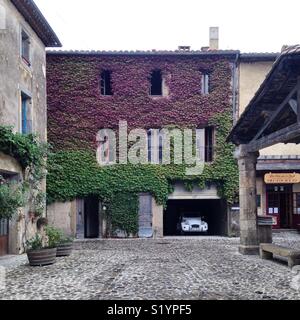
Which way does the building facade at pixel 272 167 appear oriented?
toward the camera

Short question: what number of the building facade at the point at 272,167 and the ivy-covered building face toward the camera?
2

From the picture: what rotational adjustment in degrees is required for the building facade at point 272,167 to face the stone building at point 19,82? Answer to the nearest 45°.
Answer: approximately 45° to its right

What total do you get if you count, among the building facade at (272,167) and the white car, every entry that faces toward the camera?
2

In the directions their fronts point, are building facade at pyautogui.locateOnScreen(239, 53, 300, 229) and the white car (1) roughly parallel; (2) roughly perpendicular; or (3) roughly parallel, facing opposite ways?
roughly parallel

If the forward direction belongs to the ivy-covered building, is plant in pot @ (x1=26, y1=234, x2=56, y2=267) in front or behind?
in front

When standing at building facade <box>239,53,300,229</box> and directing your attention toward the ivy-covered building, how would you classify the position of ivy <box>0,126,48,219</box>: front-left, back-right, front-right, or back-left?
front-left

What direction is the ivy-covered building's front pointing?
toward the camera

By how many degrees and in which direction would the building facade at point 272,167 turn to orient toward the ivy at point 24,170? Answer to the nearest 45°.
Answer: approximately 45° to its right

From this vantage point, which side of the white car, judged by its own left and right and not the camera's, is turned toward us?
front

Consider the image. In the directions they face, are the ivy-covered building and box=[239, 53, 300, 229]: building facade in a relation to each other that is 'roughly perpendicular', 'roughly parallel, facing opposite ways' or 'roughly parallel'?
roughly parallel
